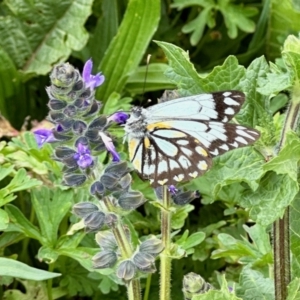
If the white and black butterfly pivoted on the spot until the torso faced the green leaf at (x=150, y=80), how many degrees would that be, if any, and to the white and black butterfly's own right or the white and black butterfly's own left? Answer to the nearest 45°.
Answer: approximately 90° to the white and black butterfly's own right

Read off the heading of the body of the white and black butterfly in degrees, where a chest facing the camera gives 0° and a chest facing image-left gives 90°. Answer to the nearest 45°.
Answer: approximately 90°

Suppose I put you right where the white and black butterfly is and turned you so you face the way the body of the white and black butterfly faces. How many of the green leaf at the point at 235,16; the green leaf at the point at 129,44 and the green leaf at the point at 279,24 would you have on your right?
3

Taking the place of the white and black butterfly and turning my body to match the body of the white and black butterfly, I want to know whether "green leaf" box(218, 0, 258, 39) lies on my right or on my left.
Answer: on my right
